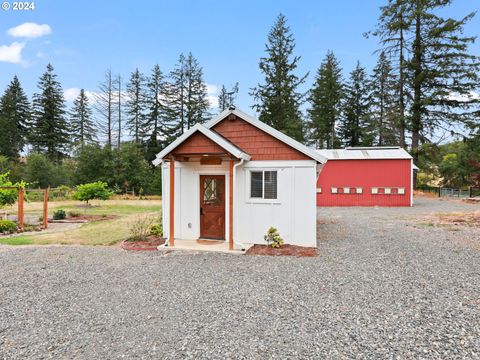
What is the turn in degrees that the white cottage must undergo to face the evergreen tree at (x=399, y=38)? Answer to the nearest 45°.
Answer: approximately 135° to its left

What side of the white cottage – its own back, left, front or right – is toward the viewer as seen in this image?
front

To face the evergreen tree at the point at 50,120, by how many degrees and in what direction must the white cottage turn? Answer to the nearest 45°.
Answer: approximately 135° to its right

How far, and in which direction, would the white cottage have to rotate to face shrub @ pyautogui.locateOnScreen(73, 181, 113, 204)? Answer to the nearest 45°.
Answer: approximately 135° to its right

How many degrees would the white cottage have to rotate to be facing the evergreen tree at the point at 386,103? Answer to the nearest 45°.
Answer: approximately 135° to its left

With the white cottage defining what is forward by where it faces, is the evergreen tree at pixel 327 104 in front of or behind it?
behind

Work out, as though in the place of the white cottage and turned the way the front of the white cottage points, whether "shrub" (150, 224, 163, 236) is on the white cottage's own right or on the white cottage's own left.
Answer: on the white cottage's own right

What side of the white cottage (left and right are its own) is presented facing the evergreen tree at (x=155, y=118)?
back
